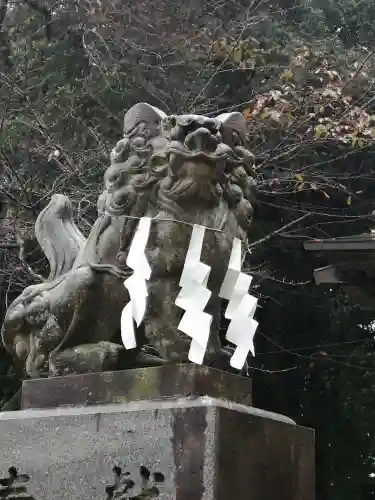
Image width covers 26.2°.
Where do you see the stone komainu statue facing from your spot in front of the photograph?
facing the viewer and to the right of the viewer
